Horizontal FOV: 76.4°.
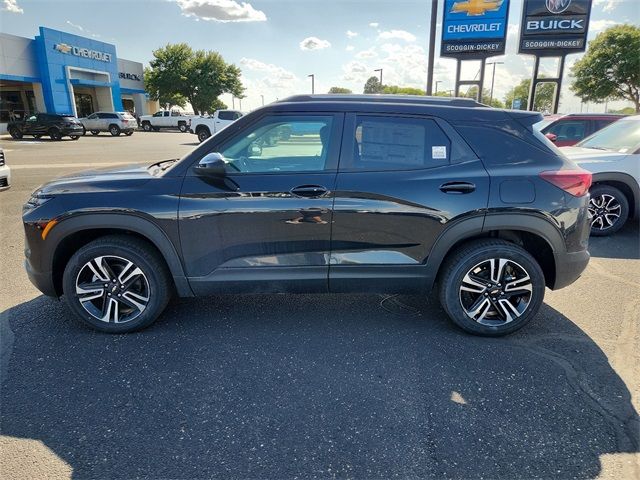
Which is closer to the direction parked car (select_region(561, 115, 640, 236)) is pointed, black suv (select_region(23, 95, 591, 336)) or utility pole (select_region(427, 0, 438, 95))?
the black suv

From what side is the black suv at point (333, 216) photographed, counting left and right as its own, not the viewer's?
left

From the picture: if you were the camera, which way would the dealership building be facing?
facing the viewer and to the right of the viewer

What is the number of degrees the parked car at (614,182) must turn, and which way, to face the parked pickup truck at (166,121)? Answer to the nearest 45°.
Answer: approximately 90° to its right

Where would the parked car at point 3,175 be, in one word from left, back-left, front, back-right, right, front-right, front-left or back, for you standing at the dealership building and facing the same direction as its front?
front-right

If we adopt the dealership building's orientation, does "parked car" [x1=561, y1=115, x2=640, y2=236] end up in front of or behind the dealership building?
in front

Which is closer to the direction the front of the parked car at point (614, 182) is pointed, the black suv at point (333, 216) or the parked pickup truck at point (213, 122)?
the black suv

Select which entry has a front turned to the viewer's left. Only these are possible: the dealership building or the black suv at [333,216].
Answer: the black suv

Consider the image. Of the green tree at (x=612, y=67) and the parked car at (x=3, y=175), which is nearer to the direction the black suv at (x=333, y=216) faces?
the parked car

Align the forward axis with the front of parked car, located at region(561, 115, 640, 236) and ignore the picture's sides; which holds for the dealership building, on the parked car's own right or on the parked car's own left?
on the parked car's own right

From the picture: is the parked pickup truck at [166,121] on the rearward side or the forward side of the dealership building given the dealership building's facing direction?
on the forward side

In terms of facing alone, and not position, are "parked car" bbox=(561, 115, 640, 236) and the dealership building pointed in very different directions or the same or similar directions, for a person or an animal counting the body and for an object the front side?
very different directions

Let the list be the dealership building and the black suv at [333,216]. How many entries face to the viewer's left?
1
